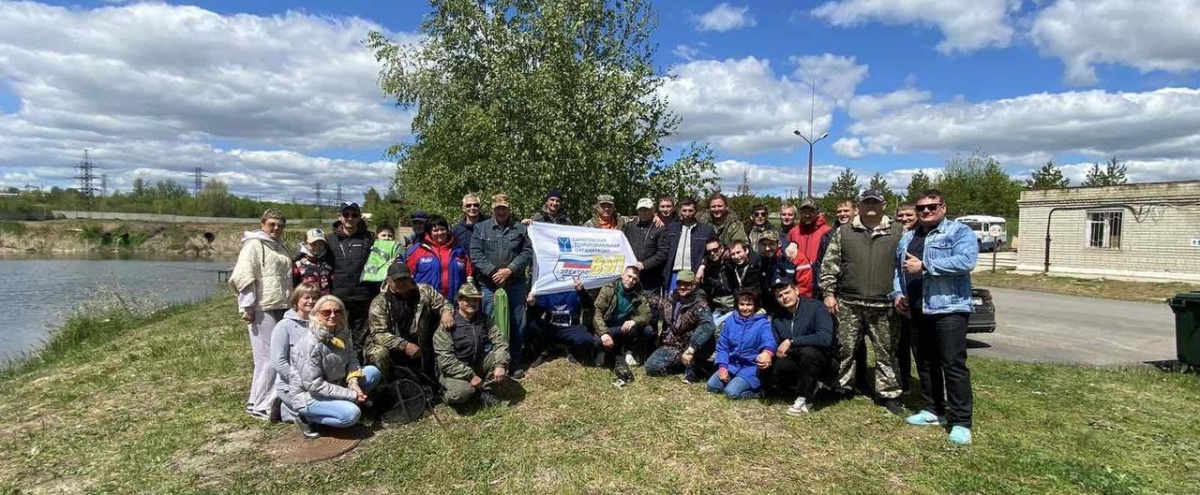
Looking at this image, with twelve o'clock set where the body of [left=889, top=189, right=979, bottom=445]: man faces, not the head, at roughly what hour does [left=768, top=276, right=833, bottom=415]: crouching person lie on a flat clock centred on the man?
The crouching person is roughly at 2 o'clock from the man.

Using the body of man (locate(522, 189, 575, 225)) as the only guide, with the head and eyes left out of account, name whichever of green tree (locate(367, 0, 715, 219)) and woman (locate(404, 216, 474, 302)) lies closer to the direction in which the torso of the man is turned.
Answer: the woman

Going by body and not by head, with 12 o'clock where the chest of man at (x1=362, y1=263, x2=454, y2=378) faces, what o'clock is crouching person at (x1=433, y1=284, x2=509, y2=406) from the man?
The crouching person is roughly at 9 o'clock from the man.

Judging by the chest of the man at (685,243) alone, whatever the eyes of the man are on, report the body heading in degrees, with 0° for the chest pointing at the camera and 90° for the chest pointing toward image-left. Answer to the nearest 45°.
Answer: approximately 0°

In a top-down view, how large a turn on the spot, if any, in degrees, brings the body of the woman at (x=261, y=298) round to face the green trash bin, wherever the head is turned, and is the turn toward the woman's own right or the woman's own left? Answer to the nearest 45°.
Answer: approximately 45° to the woman's own left

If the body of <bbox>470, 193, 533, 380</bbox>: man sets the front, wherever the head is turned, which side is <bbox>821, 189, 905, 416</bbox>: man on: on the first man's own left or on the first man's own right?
on the first man's own left

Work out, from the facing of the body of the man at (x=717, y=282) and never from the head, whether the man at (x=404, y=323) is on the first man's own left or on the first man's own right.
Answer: on the first man's own right

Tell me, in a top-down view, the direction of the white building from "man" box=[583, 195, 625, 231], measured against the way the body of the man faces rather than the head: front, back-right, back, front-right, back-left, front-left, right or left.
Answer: back-left

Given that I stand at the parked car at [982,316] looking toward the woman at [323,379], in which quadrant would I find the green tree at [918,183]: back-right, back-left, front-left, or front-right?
back-right
